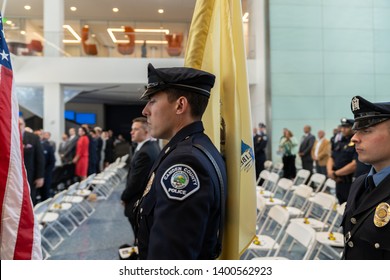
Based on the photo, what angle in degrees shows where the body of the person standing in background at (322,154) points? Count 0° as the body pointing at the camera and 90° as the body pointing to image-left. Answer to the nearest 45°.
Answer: approximately 45°

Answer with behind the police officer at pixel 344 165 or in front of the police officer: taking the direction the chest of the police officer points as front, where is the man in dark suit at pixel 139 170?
in front

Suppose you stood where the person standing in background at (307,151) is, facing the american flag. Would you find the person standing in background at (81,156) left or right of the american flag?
right

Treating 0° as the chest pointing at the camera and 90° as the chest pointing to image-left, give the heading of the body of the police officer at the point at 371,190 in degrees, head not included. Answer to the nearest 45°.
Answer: approximately 45°

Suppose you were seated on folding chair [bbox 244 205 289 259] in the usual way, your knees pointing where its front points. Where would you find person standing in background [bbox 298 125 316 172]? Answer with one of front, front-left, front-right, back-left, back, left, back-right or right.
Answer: back-right

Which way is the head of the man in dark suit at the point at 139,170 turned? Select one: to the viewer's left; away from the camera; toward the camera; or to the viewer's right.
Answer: to the viewer's left

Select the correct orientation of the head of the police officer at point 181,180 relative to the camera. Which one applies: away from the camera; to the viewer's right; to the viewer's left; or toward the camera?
to the viewer's left

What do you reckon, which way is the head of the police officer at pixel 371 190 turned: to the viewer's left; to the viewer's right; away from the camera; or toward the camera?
to the viewer's left
